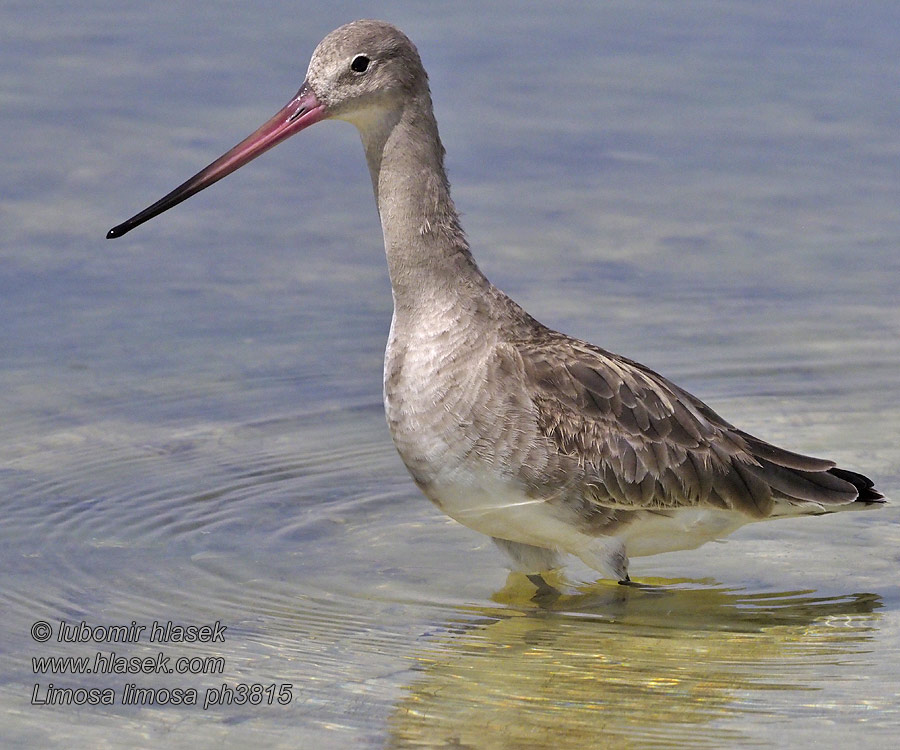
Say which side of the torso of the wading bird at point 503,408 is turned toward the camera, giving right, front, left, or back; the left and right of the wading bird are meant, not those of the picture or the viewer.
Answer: left
